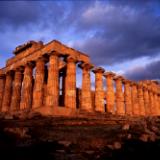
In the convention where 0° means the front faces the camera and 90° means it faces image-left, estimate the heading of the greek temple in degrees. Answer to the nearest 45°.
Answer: approximately 45°
